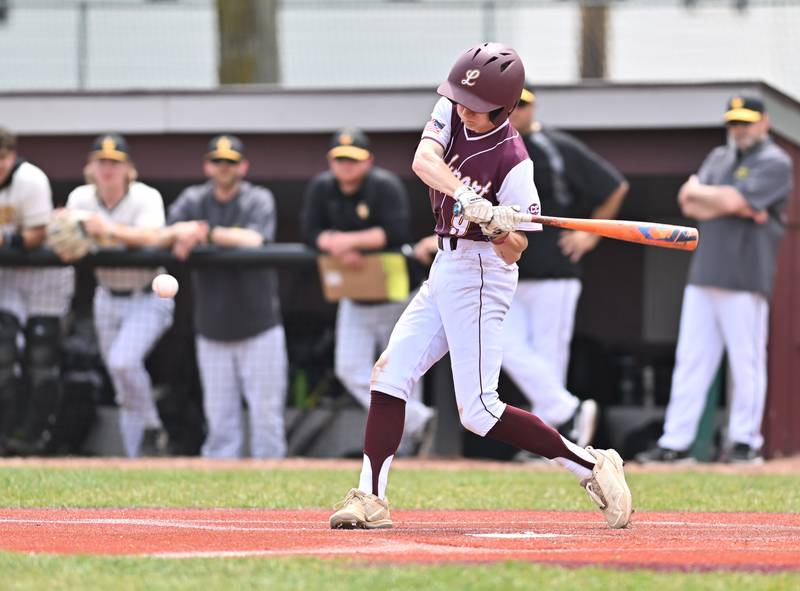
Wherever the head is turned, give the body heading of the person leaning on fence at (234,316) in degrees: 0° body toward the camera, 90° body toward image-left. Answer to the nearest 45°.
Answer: approximately 0°

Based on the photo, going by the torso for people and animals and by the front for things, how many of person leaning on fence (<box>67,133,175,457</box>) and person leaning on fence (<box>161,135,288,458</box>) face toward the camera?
2

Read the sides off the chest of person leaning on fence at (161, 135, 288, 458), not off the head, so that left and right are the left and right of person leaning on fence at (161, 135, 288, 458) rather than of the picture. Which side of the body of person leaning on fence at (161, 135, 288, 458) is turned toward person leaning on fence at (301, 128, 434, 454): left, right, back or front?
left

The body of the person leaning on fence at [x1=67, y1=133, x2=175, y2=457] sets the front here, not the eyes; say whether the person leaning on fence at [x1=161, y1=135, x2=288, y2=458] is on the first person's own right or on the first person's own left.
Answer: on the first person's own left

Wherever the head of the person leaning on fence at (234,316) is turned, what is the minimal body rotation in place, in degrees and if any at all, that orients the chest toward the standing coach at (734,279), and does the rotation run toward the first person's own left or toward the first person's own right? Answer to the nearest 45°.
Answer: approximately 90° to the first person's own left

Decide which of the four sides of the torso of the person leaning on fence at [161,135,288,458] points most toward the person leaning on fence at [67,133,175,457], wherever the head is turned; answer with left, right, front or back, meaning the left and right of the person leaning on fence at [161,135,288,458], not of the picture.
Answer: right

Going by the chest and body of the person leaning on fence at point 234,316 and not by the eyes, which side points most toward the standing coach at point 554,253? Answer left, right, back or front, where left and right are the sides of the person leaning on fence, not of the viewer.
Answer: left

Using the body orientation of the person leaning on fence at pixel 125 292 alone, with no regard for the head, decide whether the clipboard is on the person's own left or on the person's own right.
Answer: on the person's own left

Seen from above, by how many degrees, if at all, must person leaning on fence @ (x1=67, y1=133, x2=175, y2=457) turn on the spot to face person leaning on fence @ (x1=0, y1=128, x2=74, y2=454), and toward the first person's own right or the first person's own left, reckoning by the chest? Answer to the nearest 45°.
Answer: approximately 90° to the first person's own right
